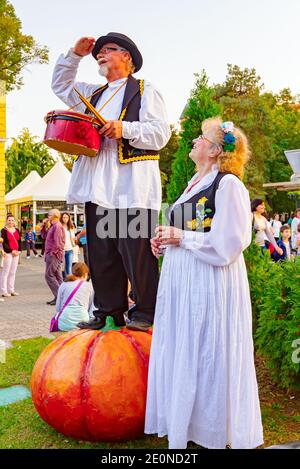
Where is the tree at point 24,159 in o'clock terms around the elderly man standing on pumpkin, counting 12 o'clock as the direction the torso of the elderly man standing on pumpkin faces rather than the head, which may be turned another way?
The tree is roughly at 4 o'clock from the elderly man standing on pumpkin.

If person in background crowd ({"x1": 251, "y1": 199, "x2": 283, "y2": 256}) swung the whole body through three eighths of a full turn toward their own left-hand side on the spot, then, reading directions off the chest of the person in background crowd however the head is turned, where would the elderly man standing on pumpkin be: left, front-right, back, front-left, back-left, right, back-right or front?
back

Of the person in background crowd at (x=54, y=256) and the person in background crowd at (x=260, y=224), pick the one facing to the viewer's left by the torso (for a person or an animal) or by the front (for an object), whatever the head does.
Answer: the person in background crowd at (x=54, y=256)

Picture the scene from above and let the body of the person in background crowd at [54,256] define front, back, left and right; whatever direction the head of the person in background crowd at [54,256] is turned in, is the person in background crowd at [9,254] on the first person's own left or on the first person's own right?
on the first person's own right

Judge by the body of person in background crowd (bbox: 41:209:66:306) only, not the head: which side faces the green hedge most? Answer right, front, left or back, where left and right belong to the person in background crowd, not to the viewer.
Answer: left

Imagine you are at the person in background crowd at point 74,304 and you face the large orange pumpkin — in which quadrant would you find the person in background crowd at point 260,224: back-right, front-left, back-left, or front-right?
back-left

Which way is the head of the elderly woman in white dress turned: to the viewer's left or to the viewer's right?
to the viewer's left

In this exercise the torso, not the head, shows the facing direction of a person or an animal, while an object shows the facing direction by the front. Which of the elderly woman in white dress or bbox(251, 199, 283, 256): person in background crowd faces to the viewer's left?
the elderly woman in white dress

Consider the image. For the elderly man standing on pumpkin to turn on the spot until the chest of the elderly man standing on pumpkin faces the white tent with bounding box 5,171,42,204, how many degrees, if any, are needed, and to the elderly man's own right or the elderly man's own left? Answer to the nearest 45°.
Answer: approximately 135° to the elderly man's own right

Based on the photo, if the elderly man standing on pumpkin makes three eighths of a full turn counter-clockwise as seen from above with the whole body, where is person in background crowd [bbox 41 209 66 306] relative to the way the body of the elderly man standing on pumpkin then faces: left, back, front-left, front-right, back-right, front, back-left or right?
left
